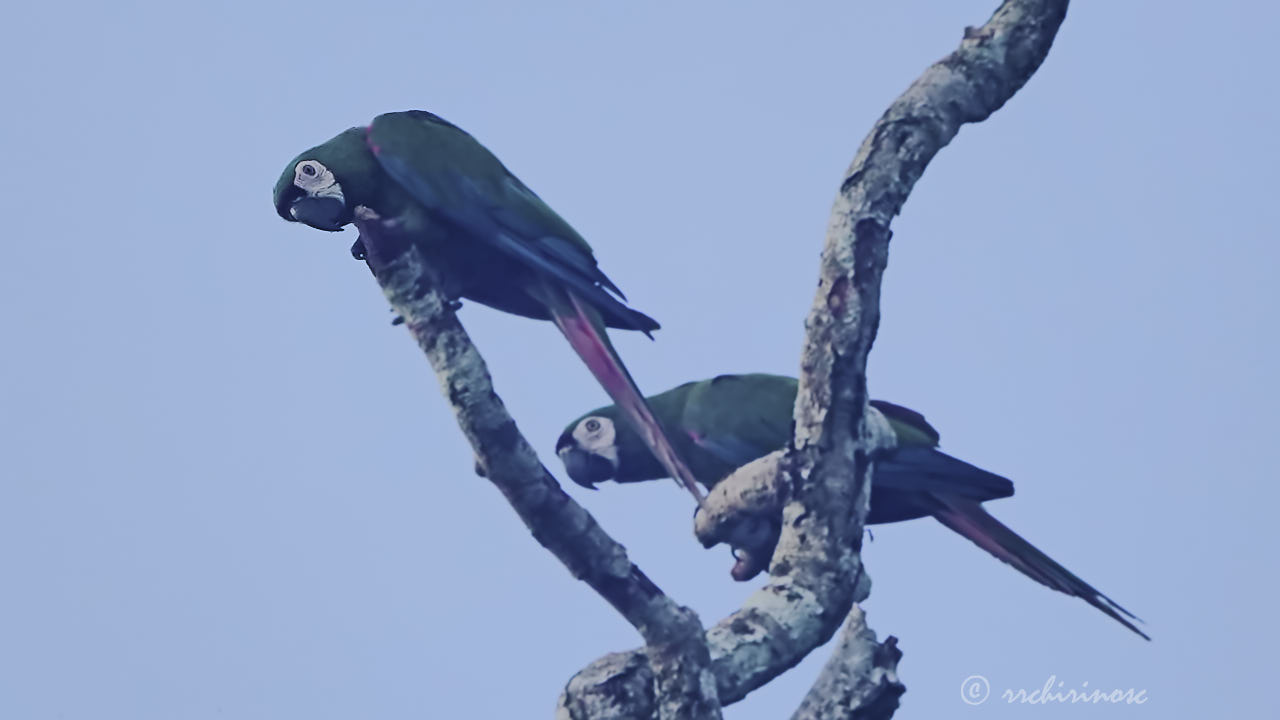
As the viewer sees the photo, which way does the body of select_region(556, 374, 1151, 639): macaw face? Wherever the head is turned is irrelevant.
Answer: to the viewer's left

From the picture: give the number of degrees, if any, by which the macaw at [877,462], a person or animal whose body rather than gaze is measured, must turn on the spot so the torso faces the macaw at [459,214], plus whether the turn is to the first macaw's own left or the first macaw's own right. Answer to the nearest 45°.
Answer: approximately 45° to the first macaw's own left

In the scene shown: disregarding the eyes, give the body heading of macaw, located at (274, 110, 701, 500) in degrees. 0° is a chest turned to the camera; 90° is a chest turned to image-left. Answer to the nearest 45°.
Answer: approximately 90°

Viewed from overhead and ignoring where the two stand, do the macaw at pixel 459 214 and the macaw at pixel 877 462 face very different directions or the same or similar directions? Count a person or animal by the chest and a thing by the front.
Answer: same or similar directions

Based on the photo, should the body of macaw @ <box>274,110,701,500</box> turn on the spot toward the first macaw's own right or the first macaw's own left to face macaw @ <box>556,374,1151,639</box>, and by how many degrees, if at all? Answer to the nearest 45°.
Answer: approximately 135° to the first macaw's own right

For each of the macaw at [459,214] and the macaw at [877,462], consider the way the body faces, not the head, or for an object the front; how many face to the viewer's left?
2
